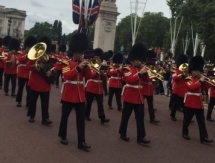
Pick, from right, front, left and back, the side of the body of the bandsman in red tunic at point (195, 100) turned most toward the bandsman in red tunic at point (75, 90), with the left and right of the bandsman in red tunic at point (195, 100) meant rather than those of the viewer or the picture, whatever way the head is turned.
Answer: right

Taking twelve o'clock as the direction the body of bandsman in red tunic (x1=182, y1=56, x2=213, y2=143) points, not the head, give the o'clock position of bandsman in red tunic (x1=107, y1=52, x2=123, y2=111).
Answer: bandsman in red tunic (x1=107, y1=52, x2=123, y2=111) is roughly at 6 o'clock from bandsman in red tunic (x1=182, y1=56, x2=213, y2=143).

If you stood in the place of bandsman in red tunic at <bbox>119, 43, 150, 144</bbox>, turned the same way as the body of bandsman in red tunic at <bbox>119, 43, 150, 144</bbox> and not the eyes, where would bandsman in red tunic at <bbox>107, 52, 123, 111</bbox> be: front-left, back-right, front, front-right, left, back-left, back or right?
back-left

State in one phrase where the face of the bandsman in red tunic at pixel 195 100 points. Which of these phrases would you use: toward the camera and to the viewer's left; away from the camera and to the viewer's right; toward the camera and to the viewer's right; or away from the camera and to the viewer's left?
toward the camera and to the viewer's right

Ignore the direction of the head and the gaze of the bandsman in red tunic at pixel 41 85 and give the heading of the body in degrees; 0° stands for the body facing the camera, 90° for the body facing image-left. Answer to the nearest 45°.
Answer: approximately 315°

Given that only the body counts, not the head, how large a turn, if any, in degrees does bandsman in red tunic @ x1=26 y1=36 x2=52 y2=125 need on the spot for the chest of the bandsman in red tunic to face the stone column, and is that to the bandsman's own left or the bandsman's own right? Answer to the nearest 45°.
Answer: approximately 135° to the bandsman's own left

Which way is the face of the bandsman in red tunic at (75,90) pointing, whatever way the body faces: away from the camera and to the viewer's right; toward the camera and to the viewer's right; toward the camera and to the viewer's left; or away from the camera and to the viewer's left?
toward the camera and to the viewer's right
